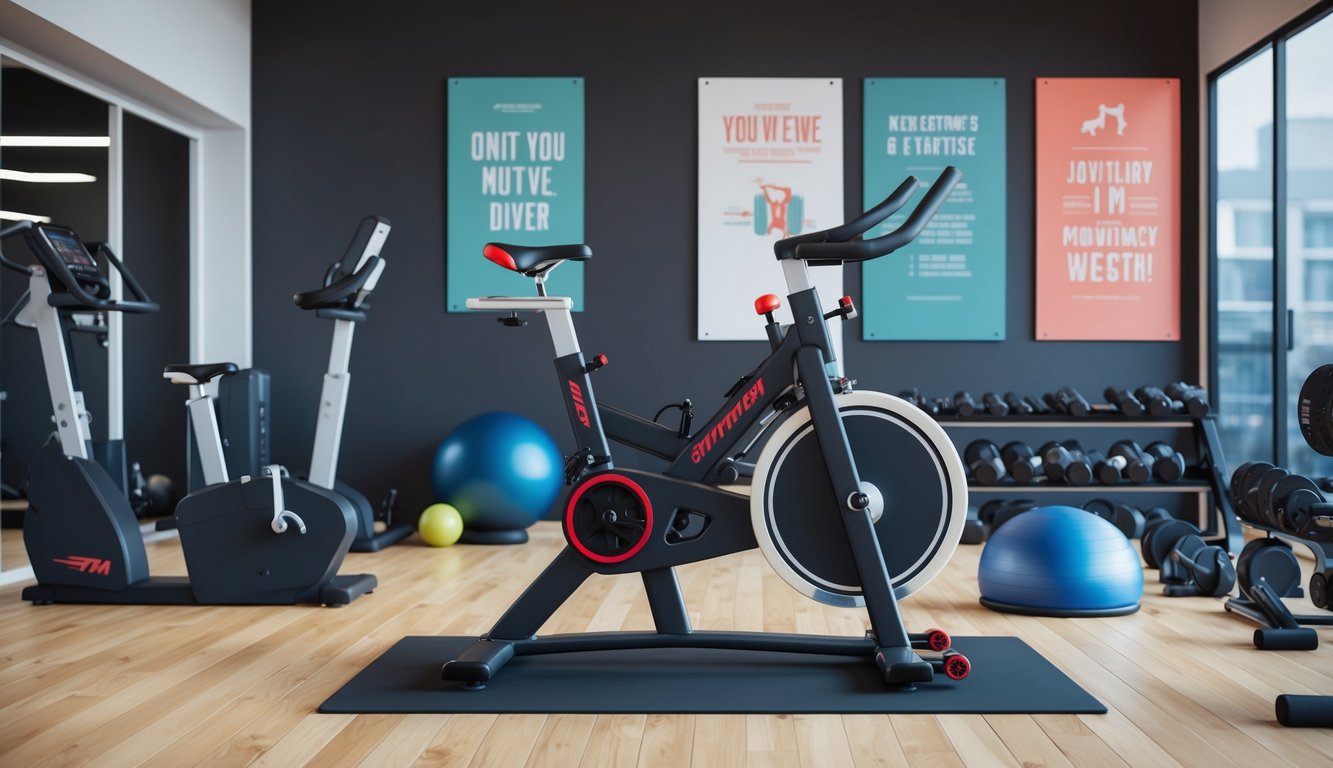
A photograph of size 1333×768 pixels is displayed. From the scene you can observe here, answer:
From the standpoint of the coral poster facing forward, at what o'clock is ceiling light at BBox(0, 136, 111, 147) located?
The ceiling light is roughly at 2 o'clock from the coral poster.

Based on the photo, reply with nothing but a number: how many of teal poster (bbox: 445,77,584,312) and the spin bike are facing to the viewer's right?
1

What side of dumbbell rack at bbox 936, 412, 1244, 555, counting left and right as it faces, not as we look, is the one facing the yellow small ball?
right

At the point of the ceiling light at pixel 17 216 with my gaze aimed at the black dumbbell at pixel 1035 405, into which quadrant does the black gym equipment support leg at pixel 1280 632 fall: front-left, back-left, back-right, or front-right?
front-right

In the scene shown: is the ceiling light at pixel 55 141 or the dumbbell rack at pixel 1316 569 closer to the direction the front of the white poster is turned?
the dumbbell rack

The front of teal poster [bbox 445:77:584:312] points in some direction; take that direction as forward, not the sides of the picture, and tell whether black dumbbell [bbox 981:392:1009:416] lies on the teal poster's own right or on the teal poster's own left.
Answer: on the teal poster's own left

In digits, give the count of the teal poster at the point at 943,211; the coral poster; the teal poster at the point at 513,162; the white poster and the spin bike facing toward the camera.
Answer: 4

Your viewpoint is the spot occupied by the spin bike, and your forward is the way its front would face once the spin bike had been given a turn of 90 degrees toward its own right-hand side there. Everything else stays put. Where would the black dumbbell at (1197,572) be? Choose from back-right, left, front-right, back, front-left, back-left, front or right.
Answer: back-left

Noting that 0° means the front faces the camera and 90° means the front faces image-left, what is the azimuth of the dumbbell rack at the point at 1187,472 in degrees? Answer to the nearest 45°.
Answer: approximately 0°

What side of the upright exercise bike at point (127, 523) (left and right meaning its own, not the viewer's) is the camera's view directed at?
left

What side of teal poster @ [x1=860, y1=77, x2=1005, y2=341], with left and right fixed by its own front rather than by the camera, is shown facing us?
front

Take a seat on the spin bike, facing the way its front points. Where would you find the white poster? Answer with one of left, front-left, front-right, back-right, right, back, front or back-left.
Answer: left

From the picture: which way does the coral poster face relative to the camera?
toward the camera
